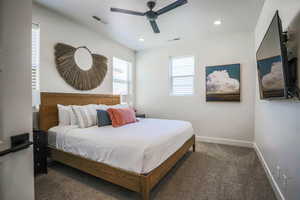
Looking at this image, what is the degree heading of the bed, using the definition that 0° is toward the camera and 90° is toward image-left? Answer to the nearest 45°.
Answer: approximately 315°

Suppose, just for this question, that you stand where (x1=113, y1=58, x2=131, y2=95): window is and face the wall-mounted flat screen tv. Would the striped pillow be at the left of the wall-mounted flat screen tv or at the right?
right

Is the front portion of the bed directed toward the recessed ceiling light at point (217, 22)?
no

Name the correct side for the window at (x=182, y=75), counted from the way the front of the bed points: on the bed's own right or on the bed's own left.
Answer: on the bed's own left

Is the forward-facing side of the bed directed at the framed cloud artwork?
no

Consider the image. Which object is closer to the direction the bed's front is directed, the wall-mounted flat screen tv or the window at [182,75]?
the wall-mounted flat screen tv

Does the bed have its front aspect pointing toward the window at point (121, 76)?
no

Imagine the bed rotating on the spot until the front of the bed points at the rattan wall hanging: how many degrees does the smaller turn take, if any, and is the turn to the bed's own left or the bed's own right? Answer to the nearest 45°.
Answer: approximately 180°

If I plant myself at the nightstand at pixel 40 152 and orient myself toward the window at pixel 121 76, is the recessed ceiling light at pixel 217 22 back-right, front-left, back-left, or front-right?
front-right

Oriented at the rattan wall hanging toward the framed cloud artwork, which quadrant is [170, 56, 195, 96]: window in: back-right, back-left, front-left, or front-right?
front-left

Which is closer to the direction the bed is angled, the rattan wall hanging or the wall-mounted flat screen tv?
the wall-mounted flat screen tv
